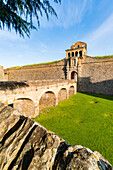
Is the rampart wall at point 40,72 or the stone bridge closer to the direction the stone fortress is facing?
the stone bridge

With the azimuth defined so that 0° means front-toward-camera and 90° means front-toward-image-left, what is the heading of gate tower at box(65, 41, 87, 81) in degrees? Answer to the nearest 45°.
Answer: approximately 45°

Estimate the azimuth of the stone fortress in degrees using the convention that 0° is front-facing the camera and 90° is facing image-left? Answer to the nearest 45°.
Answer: approximately 45°
